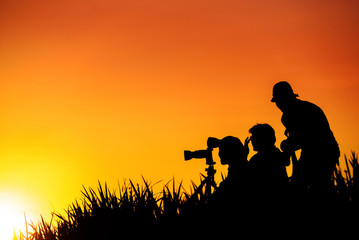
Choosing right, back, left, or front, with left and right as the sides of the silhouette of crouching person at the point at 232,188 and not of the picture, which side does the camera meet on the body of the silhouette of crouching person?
left

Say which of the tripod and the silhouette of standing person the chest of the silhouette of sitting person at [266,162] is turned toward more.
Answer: the tripod

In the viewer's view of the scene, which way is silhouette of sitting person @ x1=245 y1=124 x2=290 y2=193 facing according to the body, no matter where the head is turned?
to the viewer's left

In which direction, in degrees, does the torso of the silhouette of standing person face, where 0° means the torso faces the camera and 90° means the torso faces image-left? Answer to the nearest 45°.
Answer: approximately 90°

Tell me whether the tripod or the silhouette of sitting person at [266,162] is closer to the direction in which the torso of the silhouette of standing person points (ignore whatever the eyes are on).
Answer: the tripod

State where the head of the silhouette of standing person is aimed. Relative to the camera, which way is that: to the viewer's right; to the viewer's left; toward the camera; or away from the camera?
to the viewer's left

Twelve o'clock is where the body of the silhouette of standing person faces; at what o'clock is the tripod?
The tripod is roughly at 11 o'clock from the silhouette of standing person.

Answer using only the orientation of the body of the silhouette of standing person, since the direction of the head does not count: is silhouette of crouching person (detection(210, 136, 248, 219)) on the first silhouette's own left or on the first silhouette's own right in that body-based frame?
on the first silhouette's own left

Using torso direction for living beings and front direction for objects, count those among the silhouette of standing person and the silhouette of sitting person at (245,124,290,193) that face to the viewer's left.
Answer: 2
